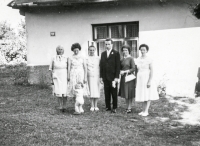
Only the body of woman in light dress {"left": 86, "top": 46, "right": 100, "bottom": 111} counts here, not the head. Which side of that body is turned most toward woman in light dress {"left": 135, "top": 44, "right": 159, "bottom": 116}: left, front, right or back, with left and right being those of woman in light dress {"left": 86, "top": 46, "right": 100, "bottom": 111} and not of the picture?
left

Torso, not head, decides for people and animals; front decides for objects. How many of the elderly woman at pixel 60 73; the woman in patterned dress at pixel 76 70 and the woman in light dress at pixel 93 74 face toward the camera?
3

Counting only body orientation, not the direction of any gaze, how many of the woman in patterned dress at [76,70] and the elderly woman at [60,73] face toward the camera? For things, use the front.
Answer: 2

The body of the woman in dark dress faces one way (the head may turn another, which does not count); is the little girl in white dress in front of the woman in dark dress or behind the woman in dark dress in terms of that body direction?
in front

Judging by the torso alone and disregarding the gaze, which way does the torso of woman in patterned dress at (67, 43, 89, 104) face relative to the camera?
toward the camera

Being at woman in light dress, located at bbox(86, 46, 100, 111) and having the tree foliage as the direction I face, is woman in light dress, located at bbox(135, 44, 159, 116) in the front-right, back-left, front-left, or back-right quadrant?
back-right

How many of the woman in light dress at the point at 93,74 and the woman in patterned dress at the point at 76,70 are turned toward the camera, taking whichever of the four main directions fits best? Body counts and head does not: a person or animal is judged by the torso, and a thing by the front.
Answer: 2

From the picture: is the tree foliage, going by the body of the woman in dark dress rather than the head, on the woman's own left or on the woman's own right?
on the woman's own right

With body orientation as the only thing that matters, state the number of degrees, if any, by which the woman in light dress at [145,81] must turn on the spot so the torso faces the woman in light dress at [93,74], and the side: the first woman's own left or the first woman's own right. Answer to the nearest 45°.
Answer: approximately 45° to the first woman's own right

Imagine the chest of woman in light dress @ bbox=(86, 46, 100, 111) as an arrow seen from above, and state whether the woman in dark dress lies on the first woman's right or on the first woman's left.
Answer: on the first woman's left

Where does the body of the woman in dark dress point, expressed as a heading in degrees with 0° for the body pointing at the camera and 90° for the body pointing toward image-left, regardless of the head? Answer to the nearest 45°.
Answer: approximately 45°

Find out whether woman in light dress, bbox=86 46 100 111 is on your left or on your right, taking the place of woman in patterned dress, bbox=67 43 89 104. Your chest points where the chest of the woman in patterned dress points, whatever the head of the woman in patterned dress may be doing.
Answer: on your left

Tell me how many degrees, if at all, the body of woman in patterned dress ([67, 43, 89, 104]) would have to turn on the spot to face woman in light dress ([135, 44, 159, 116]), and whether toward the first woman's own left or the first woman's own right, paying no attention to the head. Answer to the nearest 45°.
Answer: approximately 90° to the first woman's own left
